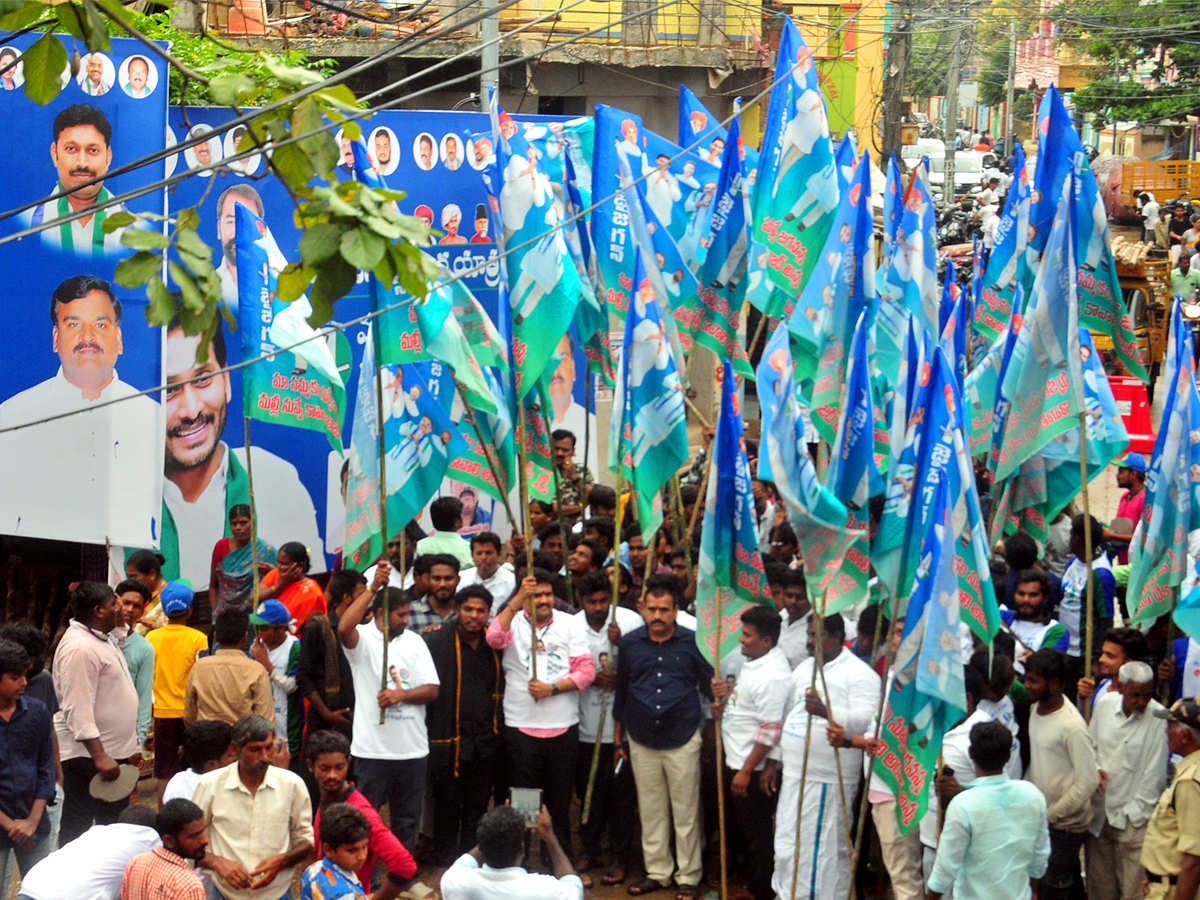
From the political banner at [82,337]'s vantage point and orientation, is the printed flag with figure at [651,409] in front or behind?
in front

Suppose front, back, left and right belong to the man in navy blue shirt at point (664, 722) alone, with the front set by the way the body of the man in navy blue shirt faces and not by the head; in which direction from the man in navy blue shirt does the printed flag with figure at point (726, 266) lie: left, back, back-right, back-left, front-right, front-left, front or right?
back

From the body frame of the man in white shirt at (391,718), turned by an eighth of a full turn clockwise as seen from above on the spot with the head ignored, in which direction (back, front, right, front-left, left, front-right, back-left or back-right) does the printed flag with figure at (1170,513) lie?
back-left

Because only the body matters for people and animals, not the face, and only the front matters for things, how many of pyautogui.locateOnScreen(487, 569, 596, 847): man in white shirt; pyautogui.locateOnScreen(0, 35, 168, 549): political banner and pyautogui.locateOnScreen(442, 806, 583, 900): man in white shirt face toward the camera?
2

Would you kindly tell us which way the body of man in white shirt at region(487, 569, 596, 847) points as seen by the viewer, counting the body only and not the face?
toward the camera

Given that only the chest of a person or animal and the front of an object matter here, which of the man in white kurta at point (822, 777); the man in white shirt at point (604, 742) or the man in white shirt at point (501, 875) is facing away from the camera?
the man in white shirt at point (501, 875)

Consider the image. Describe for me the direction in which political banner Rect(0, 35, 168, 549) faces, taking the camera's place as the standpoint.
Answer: facing the viewer

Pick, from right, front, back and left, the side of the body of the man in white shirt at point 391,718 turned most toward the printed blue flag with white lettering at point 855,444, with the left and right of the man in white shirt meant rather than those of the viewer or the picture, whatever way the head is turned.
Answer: left

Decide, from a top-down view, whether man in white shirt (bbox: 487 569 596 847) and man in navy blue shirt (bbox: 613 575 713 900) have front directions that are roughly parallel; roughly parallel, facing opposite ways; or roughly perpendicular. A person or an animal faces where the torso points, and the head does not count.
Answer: roughly parallel

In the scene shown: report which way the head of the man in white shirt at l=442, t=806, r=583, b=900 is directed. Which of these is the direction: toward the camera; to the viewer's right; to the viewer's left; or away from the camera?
away from the camera

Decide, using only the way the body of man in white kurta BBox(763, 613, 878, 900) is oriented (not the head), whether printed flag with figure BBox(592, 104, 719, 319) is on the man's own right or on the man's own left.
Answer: on the man's own right

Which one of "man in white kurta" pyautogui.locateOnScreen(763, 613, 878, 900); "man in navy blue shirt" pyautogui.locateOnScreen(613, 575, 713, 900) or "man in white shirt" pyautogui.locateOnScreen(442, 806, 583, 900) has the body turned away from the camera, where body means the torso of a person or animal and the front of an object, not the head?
the man in white shirt

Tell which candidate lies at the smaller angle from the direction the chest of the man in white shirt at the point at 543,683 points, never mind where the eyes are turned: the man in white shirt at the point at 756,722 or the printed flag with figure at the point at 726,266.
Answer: the man in white shirt

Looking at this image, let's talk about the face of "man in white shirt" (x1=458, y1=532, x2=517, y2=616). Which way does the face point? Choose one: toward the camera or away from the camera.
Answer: toward the camera

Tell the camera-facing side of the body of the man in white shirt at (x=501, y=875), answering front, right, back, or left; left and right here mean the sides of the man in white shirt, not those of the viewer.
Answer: back

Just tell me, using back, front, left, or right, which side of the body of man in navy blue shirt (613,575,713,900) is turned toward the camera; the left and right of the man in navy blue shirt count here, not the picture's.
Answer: front

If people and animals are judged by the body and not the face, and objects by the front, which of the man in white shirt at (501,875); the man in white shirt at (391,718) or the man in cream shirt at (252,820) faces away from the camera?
the man in white shirt at (501,875)
